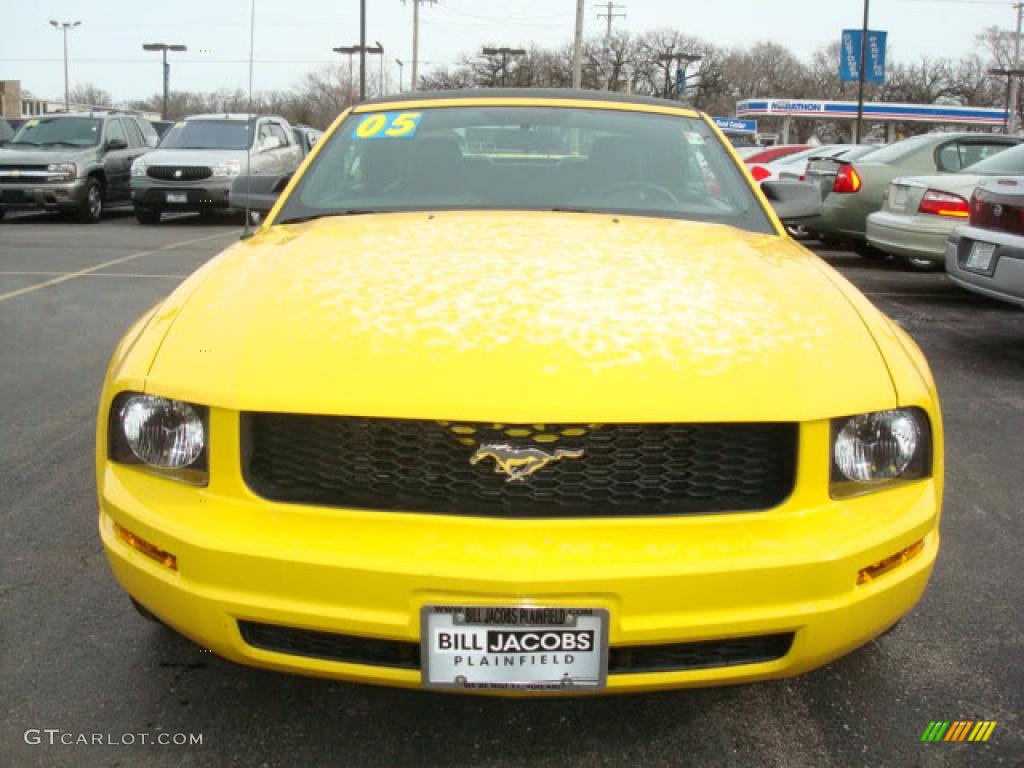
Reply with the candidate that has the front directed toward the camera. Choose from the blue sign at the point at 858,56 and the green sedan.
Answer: the blue sign

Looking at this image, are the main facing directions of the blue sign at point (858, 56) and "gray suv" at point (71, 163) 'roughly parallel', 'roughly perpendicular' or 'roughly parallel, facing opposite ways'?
roughly parallel

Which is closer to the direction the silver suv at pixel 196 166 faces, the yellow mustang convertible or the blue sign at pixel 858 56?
the yellow mustang convertible

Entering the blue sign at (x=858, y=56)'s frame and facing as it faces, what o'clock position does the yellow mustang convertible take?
The yellow mustang convertible is roughly at 12 o'clock from the blue sign.

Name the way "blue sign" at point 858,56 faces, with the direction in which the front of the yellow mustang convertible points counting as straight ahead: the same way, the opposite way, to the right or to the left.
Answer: the same way

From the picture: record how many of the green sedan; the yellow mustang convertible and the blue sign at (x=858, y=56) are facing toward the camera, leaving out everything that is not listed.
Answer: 2

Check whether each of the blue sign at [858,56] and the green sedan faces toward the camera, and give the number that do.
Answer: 1

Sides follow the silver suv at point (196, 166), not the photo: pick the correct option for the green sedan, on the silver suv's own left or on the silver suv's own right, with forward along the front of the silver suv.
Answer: on the silver suv's own left

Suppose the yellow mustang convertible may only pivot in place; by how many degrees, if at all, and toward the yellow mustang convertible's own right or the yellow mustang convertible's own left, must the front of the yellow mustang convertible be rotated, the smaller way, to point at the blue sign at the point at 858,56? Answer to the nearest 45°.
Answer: approximately 180°

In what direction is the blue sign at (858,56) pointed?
toward the camera

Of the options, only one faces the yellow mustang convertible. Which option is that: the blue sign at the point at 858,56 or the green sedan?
the blue sign

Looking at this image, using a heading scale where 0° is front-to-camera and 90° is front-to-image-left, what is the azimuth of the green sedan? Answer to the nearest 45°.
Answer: approximately 225°

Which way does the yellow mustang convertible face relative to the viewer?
toward the camera

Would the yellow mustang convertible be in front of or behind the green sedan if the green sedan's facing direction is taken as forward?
behind

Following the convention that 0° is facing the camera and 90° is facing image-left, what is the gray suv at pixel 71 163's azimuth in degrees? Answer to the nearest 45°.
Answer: approximately 45°

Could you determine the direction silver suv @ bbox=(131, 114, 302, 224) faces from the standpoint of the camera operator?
facing the viewer and to the left of the viewer
